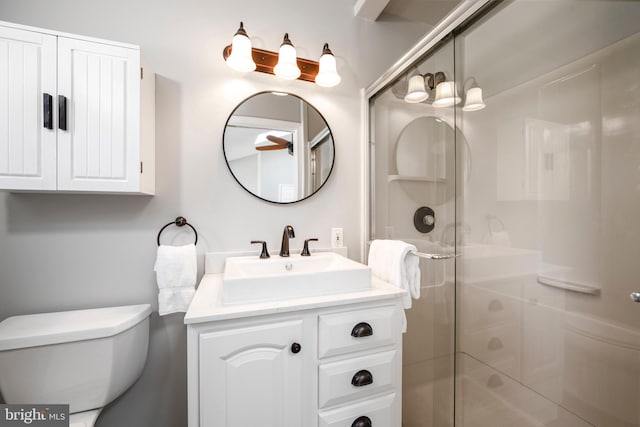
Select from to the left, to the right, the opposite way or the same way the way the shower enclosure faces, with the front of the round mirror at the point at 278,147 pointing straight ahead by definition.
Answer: to the right

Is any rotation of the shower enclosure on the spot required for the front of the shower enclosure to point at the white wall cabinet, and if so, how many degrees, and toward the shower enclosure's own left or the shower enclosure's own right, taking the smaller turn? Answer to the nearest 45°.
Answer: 0° — it already faces it

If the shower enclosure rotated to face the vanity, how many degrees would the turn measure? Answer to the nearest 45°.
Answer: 0° — it already faces it

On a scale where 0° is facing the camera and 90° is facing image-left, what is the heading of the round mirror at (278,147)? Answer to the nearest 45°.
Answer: approximately 0°

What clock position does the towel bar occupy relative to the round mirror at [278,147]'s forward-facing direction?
The towel bar is roughly at 10 o'clock from the round mirror.

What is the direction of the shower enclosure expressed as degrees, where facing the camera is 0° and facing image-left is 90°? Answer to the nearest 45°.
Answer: approximately 45°

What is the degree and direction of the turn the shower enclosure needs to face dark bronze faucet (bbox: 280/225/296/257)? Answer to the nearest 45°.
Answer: approximately 45° to its right

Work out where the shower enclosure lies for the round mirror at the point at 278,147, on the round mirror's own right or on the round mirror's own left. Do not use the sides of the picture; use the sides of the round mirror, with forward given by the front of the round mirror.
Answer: on the round mirror's own left

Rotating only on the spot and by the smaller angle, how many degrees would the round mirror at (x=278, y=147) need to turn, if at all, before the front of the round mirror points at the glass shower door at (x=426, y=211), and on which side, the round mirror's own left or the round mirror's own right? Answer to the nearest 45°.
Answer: approximately 45° to the round mirror's own left
